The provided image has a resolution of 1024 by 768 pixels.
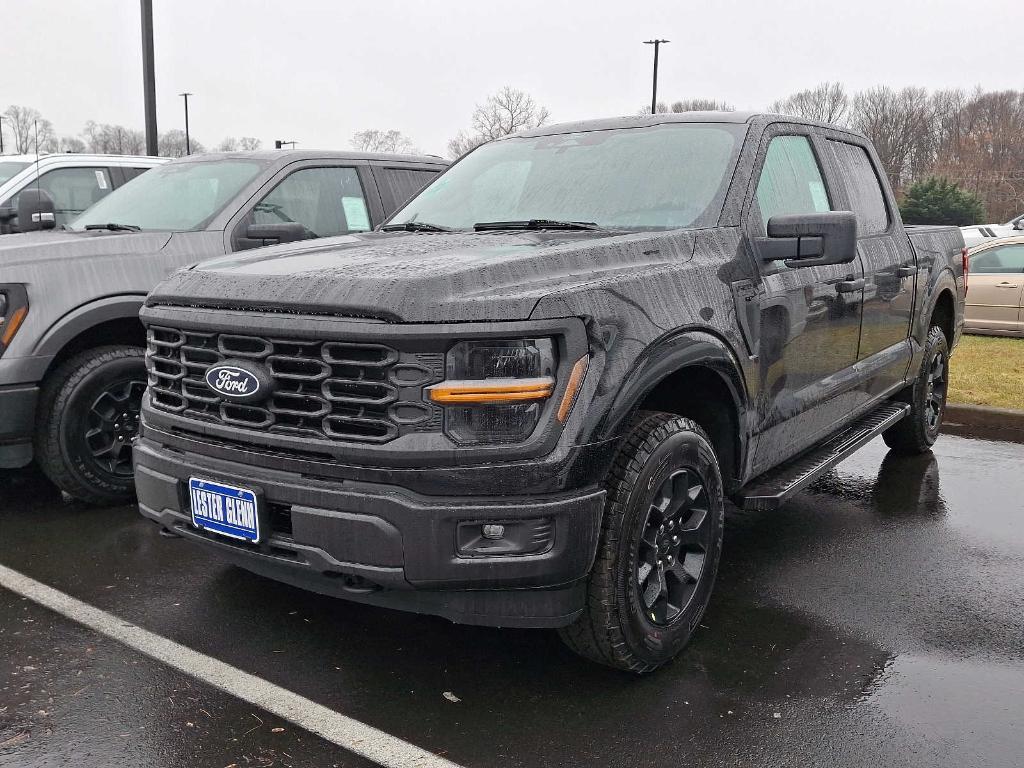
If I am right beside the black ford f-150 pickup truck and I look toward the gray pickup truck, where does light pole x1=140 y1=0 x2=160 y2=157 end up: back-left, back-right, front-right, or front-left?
front-right

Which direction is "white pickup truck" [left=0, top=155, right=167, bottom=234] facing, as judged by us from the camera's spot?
facing the viewer and to the left of the viewer

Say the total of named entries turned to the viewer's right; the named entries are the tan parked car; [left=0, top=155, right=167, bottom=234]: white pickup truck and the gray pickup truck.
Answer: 0

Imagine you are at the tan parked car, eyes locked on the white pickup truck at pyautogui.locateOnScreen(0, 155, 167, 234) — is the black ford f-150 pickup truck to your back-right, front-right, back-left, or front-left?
front-left

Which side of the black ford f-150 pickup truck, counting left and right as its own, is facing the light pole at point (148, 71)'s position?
right

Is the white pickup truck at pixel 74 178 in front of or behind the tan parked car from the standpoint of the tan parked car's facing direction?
in front

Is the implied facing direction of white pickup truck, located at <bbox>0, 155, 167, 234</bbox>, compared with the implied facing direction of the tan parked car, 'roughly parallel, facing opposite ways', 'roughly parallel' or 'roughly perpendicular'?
roughly perpendicular

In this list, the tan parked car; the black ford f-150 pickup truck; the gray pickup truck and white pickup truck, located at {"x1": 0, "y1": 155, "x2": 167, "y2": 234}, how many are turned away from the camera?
0

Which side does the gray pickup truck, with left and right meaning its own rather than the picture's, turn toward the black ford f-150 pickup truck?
left

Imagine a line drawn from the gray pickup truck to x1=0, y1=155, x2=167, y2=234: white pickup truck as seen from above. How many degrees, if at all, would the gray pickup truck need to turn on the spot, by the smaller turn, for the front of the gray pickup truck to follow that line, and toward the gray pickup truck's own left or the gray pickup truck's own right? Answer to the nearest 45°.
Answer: approximately 135° to the gray pickup truck's own right

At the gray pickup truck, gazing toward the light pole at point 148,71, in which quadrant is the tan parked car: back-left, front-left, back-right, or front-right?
front-right

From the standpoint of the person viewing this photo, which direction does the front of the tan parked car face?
facing to the left of the viewer
